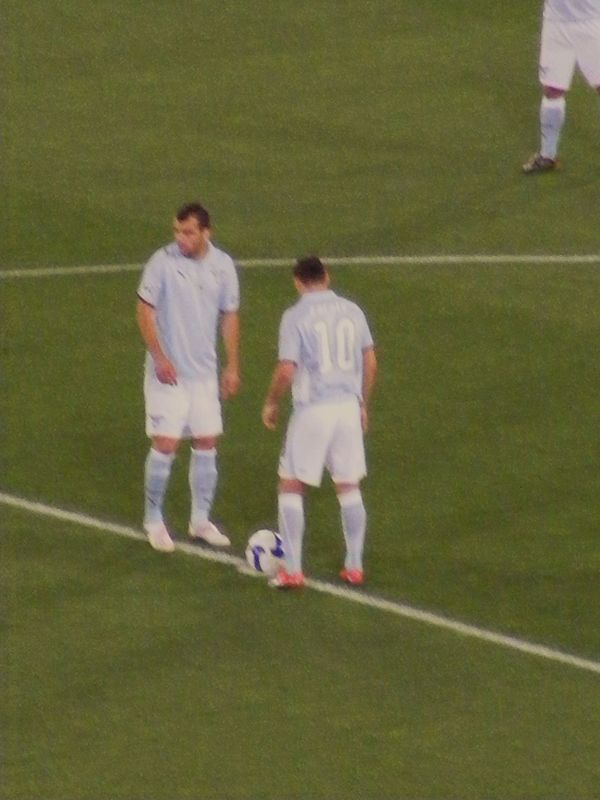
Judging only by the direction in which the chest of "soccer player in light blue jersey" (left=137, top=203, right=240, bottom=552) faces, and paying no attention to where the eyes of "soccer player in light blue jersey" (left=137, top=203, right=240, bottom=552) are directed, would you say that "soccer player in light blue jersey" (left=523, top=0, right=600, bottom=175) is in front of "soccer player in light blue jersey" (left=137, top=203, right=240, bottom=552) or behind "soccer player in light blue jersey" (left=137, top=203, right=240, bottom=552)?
behind

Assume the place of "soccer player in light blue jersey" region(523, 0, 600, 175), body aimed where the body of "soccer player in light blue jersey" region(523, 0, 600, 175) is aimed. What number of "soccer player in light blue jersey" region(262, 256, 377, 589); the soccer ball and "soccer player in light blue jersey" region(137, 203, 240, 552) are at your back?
0

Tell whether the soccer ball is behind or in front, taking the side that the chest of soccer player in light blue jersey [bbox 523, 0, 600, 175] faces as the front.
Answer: in front

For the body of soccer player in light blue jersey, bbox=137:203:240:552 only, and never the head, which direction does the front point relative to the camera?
toward the camera

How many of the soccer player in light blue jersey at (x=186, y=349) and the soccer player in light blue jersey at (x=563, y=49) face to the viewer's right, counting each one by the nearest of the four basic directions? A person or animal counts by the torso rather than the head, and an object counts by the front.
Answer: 0

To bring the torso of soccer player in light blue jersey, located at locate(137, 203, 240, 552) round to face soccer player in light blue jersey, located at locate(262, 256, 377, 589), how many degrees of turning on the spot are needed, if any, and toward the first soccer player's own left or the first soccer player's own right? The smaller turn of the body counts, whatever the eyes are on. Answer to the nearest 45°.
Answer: approximately 45° to the first soccer player's own left

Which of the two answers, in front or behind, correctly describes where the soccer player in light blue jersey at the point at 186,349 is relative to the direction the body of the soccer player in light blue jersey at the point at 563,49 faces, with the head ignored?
in front

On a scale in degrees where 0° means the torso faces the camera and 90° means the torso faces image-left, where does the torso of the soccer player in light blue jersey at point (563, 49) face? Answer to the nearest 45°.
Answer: approximately 45°
